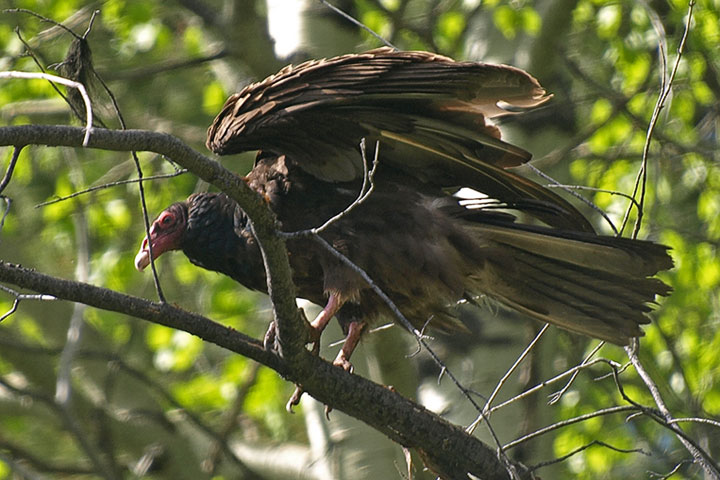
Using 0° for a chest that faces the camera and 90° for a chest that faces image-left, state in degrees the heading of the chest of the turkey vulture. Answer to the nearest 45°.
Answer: approximately 90°
